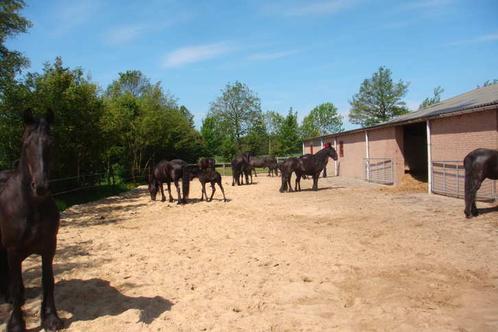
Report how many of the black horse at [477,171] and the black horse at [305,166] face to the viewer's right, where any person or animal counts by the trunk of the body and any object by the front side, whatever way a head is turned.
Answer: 2

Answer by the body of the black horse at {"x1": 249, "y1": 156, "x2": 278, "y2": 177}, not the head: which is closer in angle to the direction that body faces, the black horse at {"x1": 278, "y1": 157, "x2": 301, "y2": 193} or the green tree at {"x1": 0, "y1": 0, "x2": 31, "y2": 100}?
the black horse

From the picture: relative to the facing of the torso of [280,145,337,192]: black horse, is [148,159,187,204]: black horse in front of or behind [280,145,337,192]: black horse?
behind

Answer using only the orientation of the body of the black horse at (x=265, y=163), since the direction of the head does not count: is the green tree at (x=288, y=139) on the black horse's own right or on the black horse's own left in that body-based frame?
on the black horse's own left

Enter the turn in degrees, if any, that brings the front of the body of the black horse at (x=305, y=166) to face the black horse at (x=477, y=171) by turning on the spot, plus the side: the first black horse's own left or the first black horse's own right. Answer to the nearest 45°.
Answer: approximately 45° to the first black horse's own right

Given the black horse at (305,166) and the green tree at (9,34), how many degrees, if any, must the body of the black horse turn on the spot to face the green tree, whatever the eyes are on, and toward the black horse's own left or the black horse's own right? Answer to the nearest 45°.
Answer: approximately 135° to the black horse's own right

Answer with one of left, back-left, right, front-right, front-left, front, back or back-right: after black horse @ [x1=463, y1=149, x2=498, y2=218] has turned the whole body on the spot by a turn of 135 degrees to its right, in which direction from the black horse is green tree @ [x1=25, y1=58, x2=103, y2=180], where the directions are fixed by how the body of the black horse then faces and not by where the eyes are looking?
front-right

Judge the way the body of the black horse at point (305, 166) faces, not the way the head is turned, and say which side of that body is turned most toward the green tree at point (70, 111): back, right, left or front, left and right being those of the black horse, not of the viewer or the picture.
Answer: back

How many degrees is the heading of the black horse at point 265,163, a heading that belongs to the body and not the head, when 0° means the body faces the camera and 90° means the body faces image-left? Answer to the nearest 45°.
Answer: approximately 270°

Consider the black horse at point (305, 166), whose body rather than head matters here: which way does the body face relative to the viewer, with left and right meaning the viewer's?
facing to the right of the viewer
